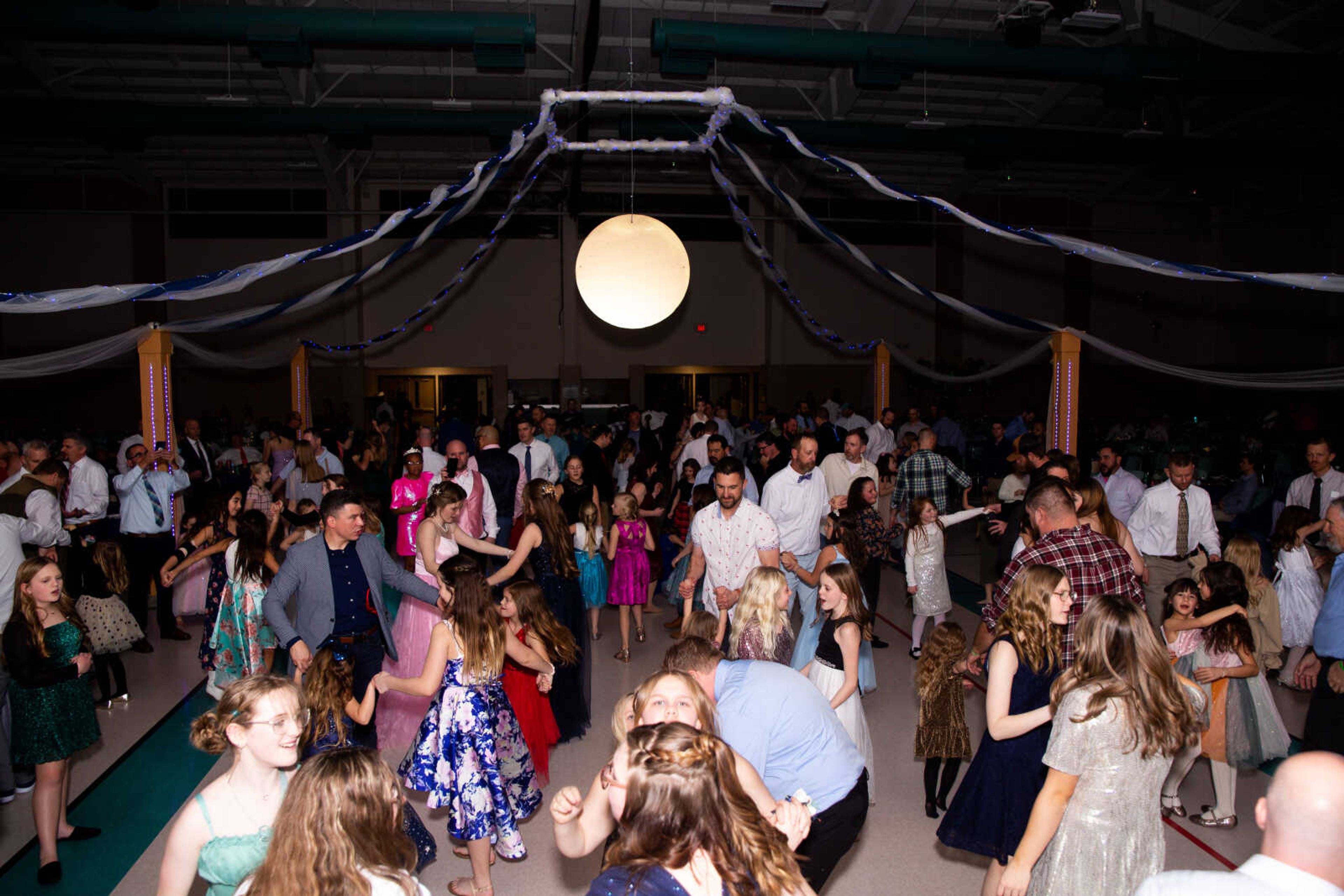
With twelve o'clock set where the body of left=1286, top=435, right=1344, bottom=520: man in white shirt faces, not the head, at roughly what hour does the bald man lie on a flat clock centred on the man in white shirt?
The bald man is roughly at 12 o'clock from the man in white shirt.

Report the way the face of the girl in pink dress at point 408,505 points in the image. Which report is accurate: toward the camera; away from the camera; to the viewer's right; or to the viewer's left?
toward the camera

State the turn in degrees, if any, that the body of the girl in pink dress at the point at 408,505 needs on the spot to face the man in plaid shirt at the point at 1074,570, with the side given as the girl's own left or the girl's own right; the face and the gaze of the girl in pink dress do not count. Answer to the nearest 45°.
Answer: approximately 45° to the girl's own left

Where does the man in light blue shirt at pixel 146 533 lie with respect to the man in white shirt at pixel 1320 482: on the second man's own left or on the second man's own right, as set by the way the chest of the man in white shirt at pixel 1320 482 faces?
on the second man's own right

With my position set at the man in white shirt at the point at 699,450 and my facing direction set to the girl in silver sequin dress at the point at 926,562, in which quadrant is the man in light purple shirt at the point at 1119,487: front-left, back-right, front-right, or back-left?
front-left

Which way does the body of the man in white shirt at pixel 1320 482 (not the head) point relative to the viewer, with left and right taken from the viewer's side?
facing the viewer

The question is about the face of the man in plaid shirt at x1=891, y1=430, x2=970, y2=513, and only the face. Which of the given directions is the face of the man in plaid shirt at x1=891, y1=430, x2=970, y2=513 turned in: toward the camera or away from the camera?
away from the camera

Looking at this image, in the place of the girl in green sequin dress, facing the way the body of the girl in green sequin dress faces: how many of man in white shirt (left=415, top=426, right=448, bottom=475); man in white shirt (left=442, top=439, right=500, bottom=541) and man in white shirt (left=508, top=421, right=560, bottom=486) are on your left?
3

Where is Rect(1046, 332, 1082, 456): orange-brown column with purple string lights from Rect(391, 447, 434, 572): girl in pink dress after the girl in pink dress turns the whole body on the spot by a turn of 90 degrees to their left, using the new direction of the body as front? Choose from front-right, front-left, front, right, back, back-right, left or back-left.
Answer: front

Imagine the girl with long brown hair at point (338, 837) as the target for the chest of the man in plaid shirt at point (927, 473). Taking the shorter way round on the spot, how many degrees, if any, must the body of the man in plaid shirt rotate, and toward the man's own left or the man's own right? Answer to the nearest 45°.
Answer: approximately 180°

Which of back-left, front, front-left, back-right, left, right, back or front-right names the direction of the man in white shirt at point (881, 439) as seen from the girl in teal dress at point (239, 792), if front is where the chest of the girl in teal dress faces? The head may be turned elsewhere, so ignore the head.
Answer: left
